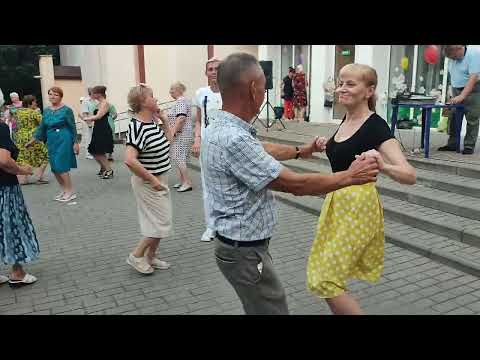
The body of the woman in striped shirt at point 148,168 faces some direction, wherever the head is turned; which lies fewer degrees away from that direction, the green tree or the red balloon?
the red balloon

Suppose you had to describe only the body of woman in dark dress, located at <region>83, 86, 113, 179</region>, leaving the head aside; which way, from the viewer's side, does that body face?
to the viewer's left

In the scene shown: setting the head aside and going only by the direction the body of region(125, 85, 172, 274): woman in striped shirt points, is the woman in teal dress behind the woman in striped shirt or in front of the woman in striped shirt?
behind

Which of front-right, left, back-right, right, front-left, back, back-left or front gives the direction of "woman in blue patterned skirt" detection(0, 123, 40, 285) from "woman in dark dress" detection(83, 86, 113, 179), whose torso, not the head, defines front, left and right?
left

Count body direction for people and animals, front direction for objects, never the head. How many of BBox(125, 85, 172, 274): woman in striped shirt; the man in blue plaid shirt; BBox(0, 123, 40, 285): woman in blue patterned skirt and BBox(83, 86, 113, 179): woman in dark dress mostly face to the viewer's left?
1

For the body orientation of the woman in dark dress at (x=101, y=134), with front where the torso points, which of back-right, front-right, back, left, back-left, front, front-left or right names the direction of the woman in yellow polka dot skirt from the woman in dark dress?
left

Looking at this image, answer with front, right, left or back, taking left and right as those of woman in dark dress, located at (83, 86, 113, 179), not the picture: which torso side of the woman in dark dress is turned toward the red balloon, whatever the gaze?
back

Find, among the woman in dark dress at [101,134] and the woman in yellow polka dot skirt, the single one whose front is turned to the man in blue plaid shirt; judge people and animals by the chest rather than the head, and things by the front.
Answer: the woman in yellow polka dot skirt

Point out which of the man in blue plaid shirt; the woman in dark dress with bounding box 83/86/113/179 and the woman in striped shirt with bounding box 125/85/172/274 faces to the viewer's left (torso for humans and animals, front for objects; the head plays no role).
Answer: the woman in dark dress

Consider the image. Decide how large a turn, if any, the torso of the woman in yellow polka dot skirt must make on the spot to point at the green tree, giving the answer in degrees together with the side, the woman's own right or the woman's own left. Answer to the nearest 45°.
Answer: approximately 90° to the woman's own right

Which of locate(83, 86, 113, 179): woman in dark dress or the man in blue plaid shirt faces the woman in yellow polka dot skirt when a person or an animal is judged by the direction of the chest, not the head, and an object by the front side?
the man in blue plaid shirt

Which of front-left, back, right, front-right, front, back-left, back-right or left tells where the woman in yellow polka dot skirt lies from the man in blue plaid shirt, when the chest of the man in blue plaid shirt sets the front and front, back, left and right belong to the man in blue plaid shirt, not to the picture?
front

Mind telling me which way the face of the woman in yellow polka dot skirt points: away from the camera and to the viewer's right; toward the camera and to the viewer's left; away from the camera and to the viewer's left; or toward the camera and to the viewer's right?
toward the camera and to the viewer's left

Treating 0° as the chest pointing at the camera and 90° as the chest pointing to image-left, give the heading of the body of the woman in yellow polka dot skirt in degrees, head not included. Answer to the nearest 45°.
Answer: approximately 45°

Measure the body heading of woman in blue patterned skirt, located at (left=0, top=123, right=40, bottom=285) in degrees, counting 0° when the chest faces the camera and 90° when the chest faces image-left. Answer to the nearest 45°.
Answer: approximately 270°

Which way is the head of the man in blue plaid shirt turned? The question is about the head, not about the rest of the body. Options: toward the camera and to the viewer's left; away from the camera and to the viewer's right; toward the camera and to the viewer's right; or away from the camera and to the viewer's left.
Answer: away from the camera and to the viewer's right
